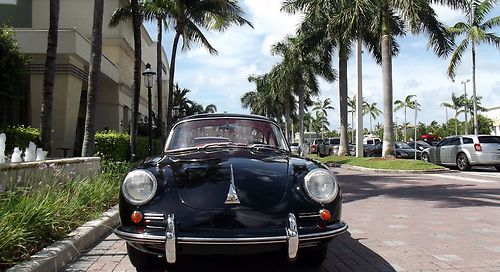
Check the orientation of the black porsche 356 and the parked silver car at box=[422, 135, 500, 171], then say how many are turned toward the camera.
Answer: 1

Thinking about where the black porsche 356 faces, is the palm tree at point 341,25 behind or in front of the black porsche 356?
behind

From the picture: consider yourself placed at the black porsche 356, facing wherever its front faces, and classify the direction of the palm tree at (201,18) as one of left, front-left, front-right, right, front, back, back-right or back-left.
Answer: back

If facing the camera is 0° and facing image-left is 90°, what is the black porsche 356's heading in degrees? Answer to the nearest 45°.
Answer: approximately 0°

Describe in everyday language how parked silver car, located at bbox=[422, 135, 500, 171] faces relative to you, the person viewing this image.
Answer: facing away from the viewer and to the left of the viewer

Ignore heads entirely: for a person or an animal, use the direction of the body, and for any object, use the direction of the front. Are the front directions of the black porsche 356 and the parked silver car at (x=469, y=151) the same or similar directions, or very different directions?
very different directions

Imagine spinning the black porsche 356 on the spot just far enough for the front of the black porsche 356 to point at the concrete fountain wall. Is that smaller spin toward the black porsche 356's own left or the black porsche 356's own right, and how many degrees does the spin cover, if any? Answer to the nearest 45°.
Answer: approximately 135° to the black porsche 356's own right

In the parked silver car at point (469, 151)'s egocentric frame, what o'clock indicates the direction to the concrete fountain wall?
The concrete fountain wall is roughly at 8 o'clock from the parked silver car.
